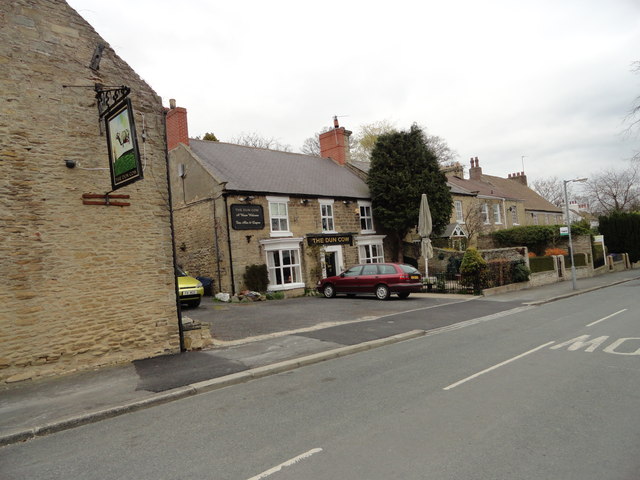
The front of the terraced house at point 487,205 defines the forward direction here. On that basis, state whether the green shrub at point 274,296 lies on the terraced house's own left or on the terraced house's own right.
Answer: on the terraced house's own right

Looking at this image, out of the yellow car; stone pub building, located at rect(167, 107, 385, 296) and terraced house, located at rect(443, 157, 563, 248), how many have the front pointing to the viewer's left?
0

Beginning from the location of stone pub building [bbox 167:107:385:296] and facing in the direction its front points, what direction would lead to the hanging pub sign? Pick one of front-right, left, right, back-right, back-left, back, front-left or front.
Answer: front-right

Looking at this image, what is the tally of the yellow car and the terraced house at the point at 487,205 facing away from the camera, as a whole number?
0

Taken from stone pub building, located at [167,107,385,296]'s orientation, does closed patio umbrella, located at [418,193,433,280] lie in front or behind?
in front

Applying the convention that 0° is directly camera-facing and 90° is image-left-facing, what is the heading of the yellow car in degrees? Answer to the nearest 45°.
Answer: approximately 315°

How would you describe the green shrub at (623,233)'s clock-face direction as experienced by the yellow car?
The green shrub is roughly at 10 o'clock from the yellow car.

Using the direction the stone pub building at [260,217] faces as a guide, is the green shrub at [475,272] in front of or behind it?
in front

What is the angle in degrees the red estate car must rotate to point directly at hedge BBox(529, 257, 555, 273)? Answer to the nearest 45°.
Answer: approximately 90° to its right

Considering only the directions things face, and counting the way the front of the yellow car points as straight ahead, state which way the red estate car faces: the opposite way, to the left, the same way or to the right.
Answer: the opposite way

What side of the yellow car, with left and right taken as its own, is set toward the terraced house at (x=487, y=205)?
left

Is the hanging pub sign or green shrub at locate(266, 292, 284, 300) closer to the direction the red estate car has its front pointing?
the green shrub

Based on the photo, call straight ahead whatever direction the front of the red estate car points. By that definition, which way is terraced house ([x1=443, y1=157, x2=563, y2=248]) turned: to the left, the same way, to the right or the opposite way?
the opposite way

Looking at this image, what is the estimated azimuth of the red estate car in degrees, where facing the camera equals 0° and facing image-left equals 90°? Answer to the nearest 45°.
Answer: approximately 135°

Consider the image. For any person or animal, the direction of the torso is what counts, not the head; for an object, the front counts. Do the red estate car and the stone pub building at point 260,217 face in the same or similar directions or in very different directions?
very different directions

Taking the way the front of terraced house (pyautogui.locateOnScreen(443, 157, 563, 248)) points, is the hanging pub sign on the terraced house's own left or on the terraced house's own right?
on the terraced house's own right

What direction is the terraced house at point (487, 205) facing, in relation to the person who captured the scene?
facing the viewer and to the right of the viewer

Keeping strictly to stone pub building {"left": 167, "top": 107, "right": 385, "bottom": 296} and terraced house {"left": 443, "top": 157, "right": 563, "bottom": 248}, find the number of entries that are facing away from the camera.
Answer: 0
